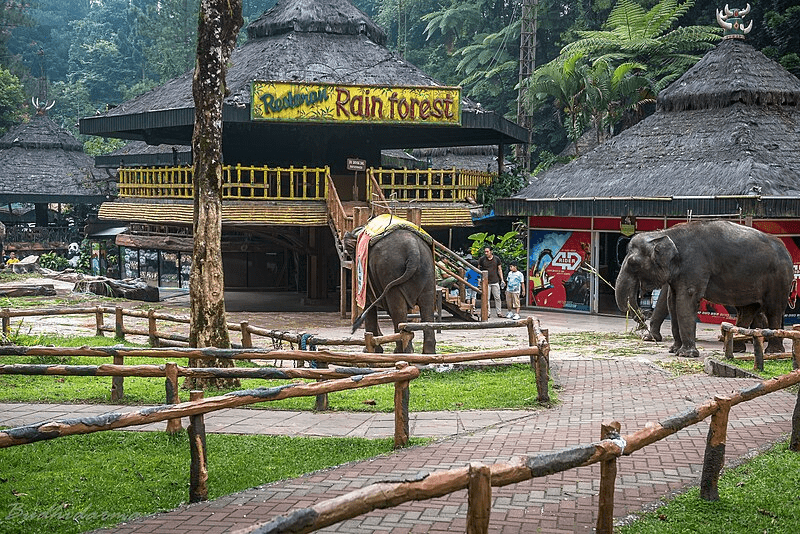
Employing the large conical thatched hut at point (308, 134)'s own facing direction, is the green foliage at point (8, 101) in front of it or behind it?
behind

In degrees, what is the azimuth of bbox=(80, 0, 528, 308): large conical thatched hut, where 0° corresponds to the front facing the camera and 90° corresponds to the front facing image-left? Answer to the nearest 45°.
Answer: approximately 0°

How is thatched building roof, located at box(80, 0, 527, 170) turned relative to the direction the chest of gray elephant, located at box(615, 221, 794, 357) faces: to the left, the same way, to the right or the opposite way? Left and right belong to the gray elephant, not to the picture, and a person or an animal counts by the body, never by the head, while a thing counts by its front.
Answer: to the left

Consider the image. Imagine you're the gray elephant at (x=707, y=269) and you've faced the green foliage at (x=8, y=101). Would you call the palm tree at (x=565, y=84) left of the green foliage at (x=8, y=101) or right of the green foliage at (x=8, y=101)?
right

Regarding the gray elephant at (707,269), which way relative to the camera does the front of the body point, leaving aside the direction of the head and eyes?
to the viewer's left

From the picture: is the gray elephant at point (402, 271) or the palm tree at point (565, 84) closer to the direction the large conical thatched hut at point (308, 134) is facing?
the gray elephant

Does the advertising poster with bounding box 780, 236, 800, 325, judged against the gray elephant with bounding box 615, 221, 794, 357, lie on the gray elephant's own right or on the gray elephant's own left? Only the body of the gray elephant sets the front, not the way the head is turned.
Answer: on the gray elephant's own right

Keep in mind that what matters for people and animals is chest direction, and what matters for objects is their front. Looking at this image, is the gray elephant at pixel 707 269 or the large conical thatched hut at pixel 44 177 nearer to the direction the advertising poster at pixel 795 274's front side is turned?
the gray elephant

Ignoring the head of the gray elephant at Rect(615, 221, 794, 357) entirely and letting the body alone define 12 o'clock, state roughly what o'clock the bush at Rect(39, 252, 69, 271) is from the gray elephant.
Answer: The bush is roughly at 1 o'clock from the gray elephant.

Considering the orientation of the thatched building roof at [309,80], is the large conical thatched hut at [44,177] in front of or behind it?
behind

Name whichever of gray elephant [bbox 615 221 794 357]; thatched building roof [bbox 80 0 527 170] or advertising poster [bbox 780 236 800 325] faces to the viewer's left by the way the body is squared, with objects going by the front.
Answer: the gray elephant

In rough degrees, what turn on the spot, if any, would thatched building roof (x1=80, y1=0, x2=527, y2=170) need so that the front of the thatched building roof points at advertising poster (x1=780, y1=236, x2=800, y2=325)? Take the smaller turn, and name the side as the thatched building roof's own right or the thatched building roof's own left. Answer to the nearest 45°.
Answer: approximately 45° to the thatched building roof's own left

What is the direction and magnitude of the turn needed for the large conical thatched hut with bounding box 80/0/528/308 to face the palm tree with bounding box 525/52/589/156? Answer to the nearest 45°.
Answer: approximately 135° to its left
